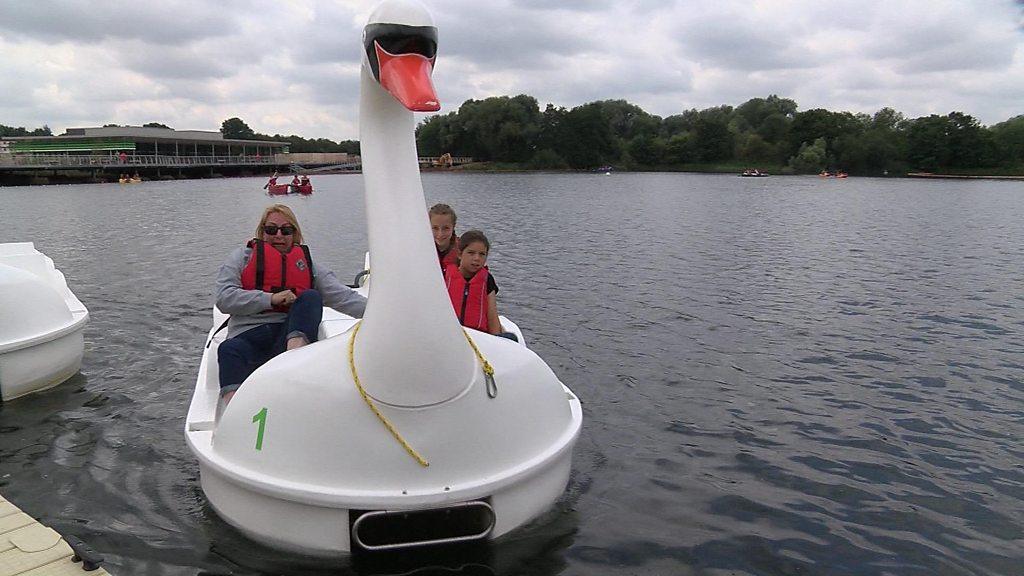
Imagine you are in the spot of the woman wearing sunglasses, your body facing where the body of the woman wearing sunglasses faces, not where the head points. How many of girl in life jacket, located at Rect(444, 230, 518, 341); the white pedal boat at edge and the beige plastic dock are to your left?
1

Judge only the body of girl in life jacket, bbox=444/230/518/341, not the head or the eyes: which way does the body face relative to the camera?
toward the camera

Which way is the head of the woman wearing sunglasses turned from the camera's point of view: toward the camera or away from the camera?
toward the camera

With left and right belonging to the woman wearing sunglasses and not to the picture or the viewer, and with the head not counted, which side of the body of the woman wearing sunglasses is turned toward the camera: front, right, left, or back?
front

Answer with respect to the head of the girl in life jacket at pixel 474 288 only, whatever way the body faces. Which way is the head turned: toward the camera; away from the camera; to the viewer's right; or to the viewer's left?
toward the camera

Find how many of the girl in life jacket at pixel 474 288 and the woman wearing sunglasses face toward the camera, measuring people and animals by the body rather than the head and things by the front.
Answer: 2

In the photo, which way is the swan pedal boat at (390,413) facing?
toward the camera

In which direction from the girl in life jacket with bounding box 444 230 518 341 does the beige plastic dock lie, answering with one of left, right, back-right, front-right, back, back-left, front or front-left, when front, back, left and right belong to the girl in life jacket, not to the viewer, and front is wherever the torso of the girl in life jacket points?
front-right

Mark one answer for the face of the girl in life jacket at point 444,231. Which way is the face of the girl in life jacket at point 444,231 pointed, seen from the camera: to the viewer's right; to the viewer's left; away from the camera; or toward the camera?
toward the camera

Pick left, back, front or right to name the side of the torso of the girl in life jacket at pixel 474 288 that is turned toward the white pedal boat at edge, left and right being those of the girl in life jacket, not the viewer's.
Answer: right

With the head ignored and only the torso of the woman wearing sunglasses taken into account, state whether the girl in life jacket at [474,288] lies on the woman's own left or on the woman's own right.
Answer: on the woman's own left

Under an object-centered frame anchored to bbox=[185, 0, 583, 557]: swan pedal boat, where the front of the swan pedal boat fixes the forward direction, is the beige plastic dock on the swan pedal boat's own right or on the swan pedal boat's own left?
on the swan pedal boat's own right
